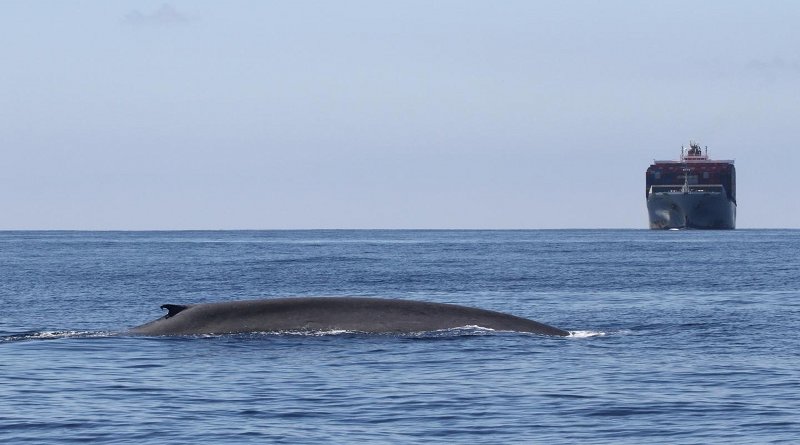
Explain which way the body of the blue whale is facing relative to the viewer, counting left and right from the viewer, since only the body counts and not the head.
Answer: facing to the right of the viewer
